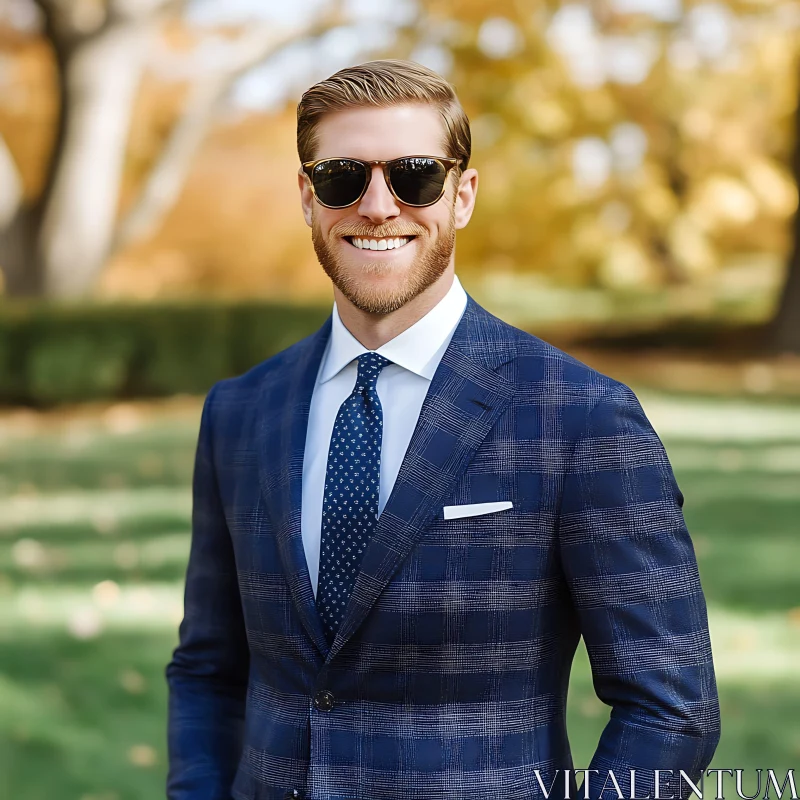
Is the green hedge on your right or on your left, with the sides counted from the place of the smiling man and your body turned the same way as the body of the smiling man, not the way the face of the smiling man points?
on your right

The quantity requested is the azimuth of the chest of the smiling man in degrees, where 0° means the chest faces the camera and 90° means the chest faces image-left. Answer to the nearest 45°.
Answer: approximately 45°

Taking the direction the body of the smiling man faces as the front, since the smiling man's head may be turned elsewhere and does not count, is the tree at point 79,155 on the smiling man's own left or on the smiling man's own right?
on the smiling man's own right
